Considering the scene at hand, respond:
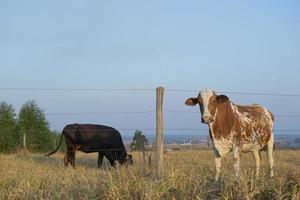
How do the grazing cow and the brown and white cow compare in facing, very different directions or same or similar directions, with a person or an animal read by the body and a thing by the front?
very different directions

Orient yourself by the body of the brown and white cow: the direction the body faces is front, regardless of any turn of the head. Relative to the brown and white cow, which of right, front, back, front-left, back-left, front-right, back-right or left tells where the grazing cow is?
right

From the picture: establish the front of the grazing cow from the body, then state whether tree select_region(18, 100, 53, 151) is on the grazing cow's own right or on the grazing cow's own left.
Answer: on the grazing cow's own left

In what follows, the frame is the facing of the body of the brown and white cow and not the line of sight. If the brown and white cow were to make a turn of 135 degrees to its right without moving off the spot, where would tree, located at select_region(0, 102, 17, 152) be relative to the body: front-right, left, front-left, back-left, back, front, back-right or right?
front-left

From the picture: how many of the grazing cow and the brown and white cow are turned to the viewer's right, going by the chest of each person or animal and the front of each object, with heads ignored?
1

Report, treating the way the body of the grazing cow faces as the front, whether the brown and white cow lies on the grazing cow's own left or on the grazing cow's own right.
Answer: on the grazing cow's own right

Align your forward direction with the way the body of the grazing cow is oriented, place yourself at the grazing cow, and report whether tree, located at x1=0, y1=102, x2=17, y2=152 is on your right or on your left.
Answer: on your left

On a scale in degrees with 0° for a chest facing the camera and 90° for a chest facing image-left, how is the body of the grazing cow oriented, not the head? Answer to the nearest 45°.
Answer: approximately 270°

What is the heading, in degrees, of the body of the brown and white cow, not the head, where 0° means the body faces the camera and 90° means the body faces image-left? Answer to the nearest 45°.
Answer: approximately 45°
